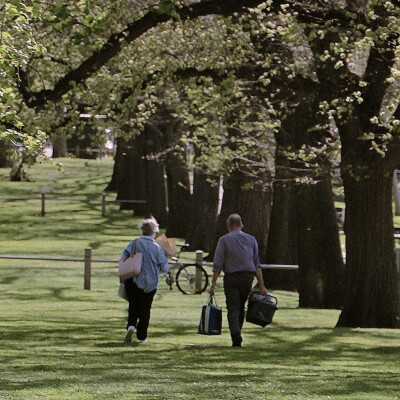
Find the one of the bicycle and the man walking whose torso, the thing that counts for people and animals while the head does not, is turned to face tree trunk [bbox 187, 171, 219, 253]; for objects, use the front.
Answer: the man walking

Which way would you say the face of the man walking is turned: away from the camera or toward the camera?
away from the camera

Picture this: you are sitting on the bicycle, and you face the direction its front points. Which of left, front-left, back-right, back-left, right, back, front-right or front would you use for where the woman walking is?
left

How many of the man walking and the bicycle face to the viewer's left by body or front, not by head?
1

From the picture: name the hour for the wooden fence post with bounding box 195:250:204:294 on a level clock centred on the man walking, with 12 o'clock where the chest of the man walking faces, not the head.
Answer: The wooden fence post is roughly at 12 o'clock from the man walking.

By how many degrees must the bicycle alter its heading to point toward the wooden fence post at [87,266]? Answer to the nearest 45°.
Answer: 0° — it already faces it

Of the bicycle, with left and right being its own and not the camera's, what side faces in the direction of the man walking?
left

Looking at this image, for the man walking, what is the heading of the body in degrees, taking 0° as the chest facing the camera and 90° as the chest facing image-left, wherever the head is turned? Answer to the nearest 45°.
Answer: approximately 180°

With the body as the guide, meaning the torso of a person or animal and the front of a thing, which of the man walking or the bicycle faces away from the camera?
the man walking

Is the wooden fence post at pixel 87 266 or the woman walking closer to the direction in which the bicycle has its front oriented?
the wooden fence post

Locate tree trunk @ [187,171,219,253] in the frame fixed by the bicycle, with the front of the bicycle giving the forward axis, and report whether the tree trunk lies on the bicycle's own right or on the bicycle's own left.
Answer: on the bicycle's own right

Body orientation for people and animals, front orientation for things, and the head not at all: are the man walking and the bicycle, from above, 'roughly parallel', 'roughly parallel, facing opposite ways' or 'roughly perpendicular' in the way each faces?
roughly perpendicular

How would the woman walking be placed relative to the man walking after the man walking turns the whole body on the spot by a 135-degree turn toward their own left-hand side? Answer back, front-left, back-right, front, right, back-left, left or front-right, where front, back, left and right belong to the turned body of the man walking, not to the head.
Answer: front-right

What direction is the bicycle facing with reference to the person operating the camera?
facing to the left of the viewer
